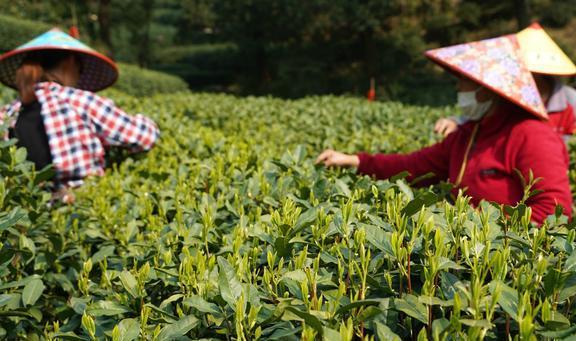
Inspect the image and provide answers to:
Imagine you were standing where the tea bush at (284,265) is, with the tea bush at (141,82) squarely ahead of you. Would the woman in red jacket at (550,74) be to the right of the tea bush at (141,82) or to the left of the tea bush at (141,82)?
right

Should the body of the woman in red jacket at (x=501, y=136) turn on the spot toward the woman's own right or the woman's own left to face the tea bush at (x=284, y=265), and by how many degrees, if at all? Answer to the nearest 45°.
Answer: approximately 45° to the woman's own left

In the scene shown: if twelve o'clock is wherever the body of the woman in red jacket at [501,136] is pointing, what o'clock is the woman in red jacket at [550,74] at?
the woman in red jacket at [550,74] is roughly at 5 o'clock from the woman in red jacket at [501,136].

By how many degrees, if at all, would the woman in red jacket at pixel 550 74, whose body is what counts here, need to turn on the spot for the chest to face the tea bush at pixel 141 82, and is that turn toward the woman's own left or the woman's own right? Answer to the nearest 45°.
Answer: approximately 45° to the woman's own right

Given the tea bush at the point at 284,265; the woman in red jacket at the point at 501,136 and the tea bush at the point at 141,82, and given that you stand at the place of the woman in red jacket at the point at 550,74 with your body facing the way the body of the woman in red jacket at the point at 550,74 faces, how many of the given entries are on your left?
2

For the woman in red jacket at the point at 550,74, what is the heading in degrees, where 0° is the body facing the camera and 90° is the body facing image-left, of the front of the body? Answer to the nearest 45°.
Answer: approximately 90°

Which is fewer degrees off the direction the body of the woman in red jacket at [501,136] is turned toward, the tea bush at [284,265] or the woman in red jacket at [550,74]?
the tea bush
